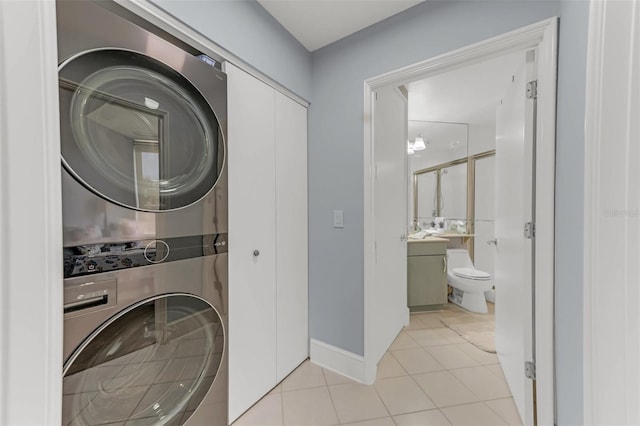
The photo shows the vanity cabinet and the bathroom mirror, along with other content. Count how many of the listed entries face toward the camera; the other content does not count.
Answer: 2

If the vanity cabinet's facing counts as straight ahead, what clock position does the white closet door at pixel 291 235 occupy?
The white closet door is roughly at 1 o'clock from the vanity cabinet.

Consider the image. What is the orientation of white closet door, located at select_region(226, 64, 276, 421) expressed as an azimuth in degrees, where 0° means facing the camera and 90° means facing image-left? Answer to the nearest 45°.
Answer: approximately 315°

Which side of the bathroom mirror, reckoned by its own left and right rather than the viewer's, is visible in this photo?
front

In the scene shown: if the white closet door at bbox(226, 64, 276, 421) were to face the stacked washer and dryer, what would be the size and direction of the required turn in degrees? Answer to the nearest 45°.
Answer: approximately 90° to its right

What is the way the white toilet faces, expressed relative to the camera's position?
facing the viewer and to the right of the viewer

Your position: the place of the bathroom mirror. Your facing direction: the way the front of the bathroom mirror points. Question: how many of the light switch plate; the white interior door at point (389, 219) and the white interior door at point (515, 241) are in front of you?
3

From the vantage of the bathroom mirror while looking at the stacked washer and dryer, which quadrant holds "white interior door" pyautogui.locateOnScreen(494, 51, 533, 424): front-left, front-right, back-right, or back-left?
front-left

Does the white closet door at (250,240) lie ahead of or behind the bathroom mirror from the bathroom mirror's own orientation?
ahead

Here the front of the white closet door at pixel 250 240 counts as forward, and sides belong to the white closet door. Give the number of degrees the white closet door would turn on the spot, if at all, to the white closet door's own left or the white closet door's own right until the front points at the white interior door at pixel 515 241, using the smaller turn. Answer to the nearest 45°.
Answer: approximately 45° to the white closet door's own left

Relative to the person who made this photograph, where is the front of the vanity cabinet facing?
facing the viewer

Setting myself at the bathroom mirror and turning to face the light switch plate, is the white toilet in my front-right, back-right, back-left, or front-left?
front-left

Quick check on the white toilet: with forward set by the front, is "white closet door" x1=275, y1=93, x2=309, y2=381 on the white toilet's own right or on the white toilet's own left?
on the white toilet's own right

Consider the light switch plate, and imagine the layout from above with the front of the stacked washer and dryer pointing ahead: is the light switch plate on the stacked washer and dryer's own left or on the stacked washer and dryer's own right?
on the stacked washer and dryer's own left

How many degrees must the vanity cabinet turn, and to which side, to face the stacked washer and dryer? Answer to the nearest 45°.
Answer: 0° — it already faces it
